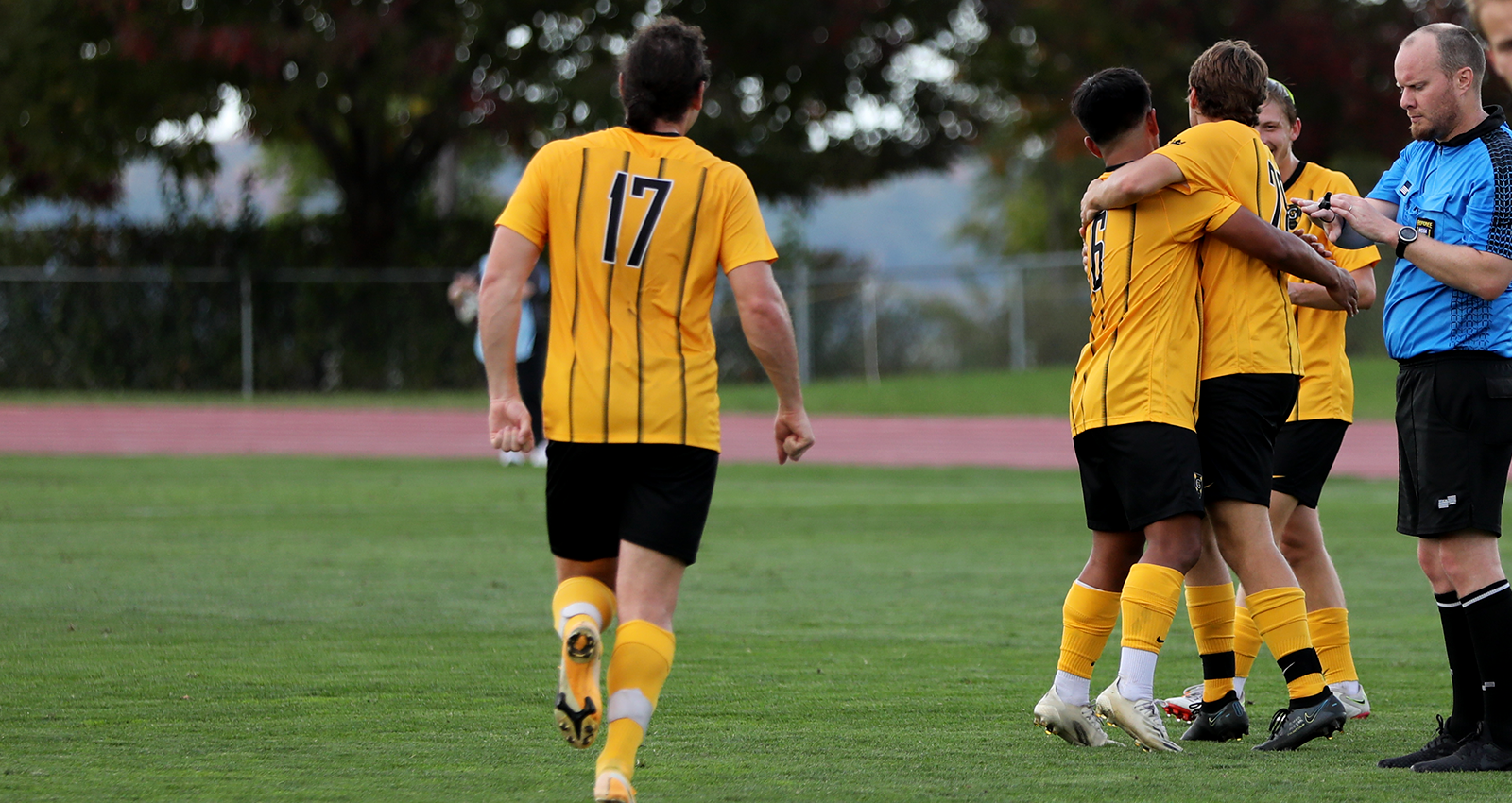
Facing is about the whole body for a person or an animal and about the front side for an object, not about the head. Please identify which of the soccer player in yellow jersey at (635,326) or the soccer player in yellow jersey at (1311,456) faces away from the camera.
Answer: the soccer player in yellow jersey at (635,326)

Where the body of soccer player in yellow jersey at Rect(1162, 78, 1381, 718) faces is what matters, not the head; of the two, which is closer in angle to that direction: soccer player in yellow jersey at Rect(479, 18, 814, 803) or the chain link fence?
the soccer player in yellow jersey

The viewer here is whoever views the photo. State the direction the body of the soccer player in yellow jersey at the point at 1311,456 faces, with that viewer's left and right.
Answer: facing the viewer and to the left of the viewer

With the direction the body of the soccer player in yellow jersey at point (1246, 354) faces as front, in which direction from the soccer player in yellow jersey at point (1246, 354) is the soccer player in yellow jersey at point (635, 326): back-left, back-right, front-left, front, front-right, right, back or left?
left

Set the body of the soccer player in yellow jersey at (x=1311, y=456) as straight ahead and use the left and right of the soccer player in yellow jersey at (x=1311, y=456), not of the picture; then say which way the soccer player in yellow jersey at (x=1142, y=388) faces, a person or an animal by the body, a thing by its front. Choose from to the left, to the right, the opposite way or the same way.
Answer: the opposite way

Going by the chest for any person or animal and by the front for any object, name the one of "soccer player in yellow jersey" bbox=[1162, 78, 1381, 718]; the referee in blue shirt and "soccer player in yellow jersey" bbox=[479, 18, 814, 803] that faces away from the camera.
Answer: "soccer player in yellow jersey" bbox=[479, 18, 814, 803]

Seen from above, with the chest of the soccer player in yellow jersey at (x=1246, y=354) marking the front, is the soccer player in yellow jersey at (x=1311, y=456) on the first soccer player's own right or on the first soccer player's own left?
on the first soccer player's own right

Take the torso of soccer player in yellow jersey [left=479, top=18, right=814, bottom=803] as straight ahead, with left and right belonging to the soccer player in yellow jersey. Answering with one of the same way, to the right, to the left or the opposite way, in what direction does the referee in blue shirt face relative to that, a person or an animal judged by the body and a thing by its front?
to the left

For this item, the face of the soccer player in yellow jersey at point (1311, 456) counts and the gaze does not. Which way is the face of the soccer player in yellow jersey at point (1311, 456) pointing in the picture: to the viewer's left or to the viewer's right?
to the viewer's left

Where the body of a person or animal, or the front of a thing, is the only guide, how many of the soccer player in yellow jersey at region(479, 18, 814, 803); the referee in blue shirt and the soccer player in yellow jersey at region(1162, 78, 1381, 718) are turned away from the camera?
1

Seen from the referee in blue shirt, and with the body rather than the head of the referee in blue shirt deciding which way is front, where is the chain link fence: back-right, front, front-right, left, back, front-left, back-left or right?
right

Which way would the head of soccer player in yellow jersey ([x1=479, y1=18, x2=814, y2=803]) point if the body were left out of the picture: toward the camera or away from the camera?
away from the camera

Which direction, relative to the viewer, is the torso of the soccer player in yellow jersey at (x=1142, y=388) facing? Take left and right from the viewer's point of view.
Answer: facing away from the viewer and to the right of the viewer

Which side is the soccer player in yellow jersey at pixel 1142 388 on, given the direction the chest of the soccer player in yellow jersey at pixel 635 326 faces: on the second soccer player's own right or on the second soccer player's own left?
on the second soccer player's own right

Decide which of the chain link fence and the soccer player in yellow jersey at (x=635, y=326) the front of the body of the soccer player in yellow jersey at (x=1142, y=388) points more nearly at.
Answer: the chain link fence

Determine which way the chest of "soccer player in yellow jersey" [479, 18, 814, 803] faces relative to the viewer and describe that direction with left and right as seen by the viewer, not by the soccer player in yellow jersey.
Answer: facing away from the viewer
